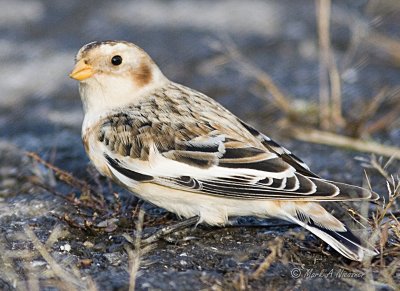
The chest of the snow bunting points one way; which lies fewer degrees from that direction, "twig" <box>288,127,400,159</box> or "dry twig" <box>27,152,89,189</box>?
the dry twig

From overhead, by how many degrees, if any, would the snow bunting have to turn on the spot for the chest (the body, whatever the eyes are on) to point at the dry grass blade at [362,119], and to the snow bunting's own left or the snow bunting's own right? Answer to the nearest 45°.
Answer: approximately 135° to the snow bunting's own right

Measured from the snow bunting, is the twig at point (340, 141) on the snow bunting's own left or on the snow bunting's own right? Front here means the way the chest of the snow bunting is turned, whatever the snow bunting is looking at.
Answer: on the snow bunting's own right

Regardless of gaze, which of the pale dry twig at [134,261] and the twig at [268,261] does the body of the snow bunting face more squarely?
the pale dry twig

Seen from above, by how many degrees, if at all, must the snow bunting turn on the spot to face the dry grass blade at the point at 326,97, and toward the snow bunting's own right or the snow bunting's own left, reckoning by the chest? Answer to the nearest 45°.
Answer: approximately 135° to the snow bunting's own right

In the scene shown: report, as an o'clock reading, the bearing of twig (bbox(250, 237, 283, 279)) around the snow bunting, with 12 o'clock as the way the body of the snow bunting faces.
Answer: The twig is roughly at 8 o'clock from the snow bunting.

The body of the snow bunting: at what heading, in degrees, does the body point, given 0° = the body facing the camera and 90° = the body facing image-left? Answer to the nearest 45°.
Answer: approximately 90°

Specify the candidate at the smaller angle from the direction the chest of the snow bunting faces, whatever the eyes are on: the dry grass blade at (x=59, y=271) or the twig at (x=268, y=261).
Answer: the dry grass blade

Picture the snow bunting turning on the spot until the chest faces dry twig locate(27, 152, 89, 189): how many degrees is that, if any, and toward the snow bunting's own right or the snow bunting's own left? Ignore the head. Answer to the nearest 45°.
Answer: approximately 45° to the snow bunting's own right

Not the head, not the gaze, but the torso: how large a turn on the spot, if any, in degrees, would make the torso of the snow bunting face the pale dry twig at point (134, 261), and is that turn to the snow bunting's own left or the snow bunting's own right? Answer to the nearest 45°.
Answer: approximately 45° to the snow bunting's own left
